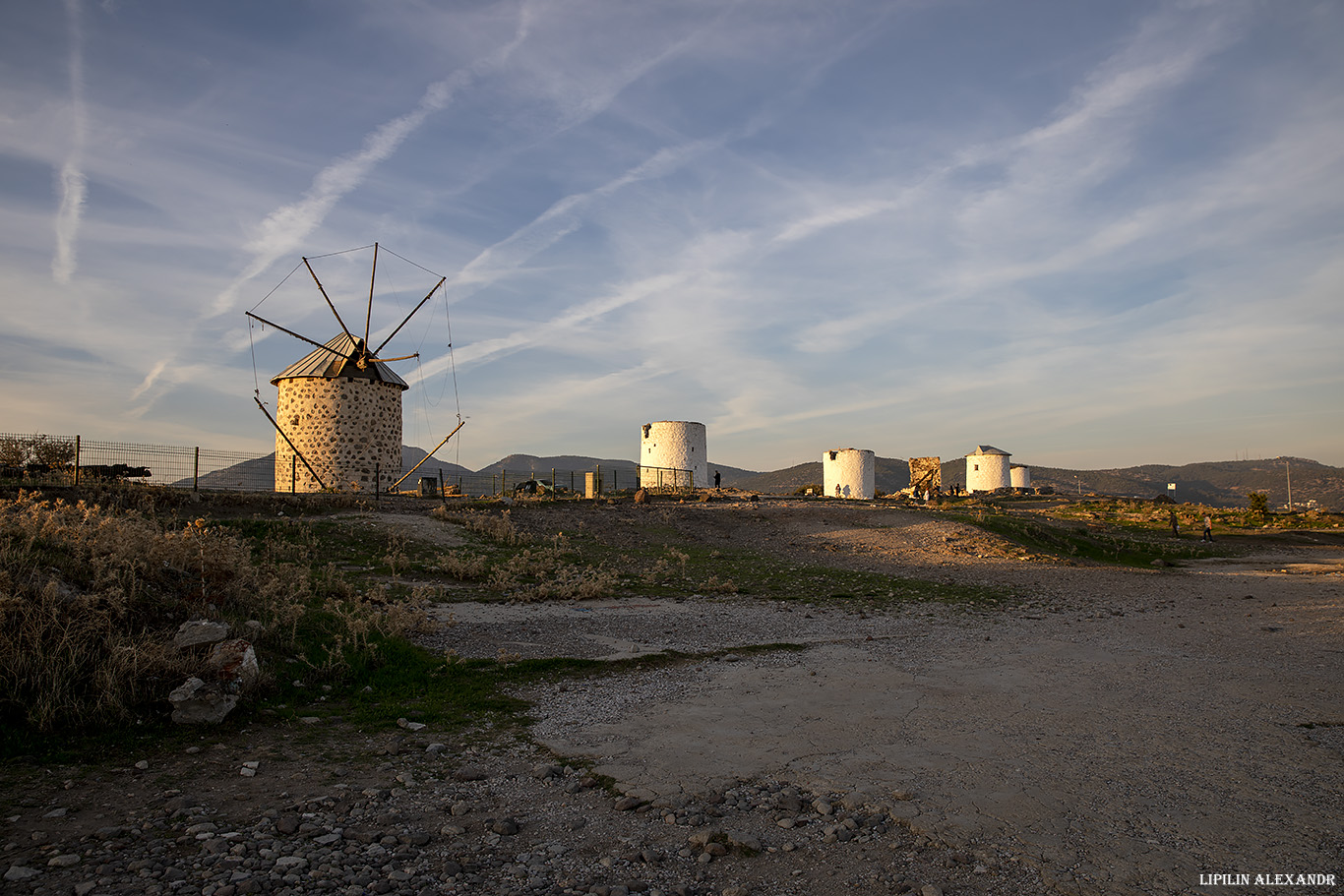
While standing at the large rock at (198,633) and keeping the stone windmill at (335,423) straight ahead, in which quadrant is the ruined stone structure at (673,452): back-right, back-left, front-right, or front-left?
front-right

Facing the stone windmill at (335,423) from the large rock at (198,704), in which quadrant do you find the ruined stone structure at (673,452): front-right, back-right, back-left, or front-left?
front-right

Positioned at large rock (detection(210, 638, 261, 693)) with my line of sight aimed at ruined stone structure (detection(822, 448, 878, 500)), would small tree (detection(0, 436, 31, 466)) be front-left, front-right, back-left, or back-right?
front-left

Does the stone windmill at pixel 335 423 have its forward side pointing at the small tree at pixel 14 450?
no

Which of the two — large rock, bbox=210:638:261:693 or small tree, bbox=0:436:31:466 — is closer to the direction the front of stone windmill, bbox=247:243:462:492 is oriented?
the large rock

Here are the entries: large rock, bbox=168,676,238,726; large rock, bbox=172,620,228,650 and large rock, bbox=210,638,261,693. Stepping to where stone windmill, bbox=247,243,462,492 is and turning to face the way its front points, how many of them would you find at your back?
0

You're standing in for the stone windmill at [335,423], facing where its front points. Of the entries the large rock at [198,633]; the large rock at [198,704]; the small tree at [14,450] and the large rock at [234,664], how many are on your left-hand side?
0

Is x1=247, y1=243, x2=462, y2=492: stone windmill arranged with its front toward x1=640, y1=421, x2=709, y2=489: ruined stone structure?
no

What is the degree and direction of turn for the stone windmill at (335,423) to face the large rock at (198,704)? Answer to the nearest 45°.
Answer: approximately 45° to its right

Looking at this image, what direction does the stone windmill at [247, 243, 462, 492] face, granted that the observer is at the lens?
facing the viewer and to the right of the viewer
